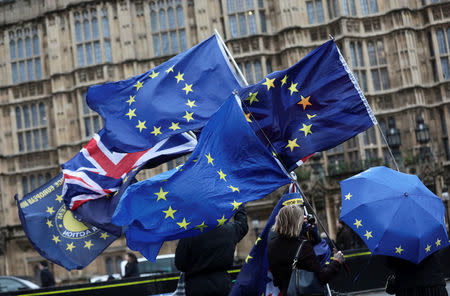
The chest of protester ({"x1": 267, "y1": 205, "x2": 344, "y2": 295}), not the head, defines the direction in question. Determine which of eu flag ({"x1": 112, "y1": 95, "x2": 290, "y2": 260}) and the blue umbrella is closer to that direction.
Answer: the blue umbrella

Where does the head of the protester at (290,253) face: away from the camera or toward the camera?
away from the camera

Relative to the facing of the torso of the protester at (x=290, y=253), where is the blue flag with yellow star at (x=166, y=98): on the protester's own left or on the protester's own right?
on the protester's own left

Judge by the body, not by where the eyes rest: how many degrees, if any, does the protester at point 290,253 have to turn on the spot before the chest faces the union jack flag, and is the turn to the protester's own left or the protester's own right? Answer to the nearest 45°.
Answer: approximately 90° to the protester's own left

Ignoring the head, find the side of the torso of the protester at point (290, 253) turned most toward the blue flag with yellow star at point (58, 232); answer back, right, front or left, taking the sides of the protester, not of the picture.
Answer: left

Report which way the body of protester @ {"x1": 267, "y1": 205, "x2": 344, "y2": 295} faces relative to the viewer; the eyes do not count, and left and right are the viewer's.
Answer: facing away from the viewer and to the right of the viewer

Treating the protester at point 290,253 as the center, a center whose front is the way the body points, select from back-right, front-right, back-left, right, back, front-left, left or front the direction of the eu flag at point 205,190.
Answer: left
